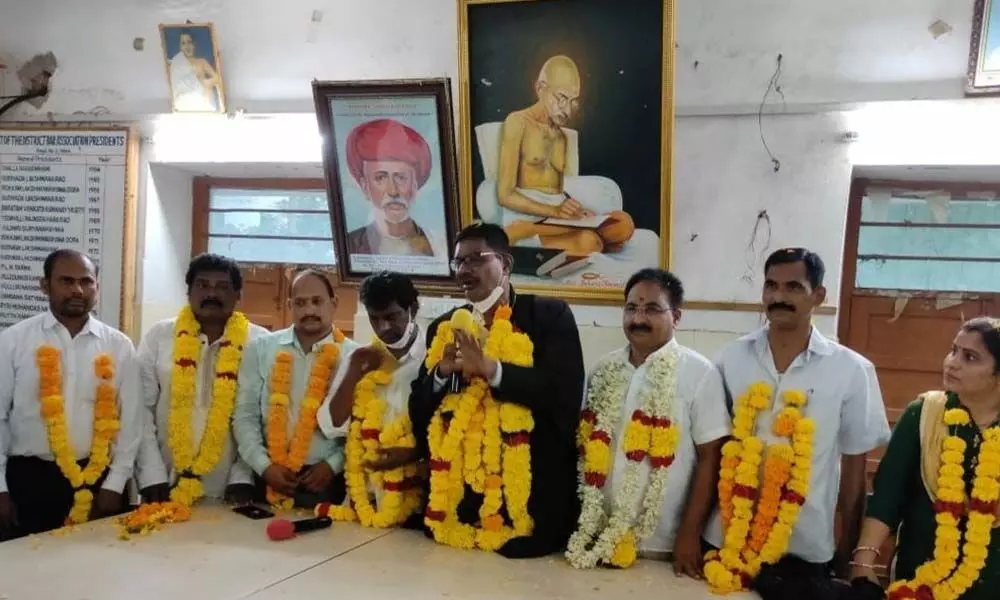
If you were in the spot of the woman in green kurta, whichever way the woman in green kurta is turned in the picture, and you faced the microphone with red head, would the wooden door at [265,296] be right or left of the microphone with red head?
right

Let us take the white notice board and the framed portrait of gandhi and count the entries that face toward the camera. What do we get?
2

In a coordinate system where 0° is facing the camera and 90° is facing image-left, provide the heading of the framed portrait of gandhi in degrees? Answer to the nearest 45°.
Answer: approximately 0°

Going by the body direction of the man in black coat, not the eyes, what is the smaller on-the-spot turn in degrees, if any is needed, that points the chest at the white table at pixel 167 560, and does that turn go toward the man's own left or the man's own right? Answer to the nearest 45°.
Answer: approximately 45° to the man's own right
